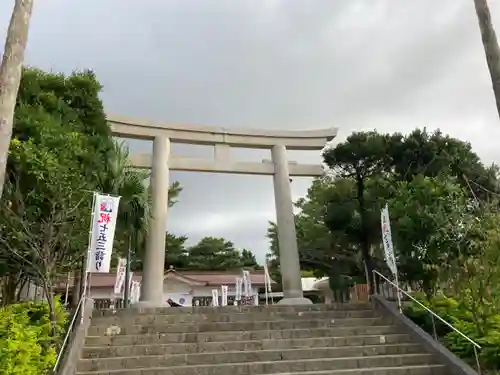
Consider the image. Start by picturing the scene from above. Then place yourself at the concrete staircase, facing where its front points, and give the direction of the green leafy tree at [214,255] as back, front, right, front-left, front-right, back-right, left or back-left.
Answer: back

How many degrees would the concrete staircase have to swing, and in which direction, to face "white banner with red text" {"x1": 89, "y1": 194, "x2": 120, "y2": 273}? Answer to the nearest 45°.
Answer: approximately 90° to its right

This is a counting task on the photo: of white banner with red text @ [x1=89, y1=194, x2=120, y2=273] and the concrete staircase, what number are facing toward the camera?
2

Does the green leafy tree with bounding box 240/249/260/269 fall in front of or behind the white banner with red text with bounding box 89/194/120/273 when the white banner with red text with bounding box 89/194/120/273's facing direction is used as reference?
behind

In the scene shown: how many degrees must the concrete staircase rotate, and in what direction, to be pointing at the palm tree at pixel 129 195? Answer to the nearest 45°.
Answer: approximately 135° to its right

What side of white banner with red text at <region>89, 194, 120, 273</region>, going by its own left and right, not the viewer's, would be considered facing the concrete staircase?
left

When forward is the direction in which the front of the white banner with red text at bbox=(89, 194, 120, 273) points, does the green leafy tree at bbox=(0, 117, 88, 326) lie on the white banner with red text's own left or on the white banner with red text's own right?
on the white banner with red text's own right

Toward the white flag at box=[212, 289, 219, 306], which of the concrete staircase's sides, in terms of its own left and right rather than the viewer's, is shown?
back

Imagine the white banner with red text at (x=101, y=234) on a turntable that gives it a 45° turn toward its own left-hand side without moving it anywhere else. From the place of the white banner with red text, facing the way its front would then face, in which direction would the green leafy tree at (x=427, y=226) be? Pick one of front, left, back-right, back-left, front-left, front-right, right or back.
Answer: front-left

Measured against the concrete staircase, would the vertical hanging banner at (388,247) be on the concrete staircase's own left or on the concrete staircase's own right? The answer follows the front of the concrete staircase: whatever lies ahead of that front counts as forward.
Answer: on the concrete staircase's own left

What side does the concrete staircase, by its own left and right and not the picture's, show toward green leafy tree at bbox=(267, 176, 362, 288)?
back

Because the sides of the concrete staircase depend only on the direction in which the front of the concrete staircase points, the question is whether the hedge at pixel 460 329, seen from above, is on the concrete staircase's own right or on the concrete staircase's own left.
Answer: on the concrete staircase's own left

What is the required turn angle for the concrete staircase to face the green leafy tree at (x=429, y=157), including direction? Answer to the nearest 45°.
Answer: approximately 135° to its left
